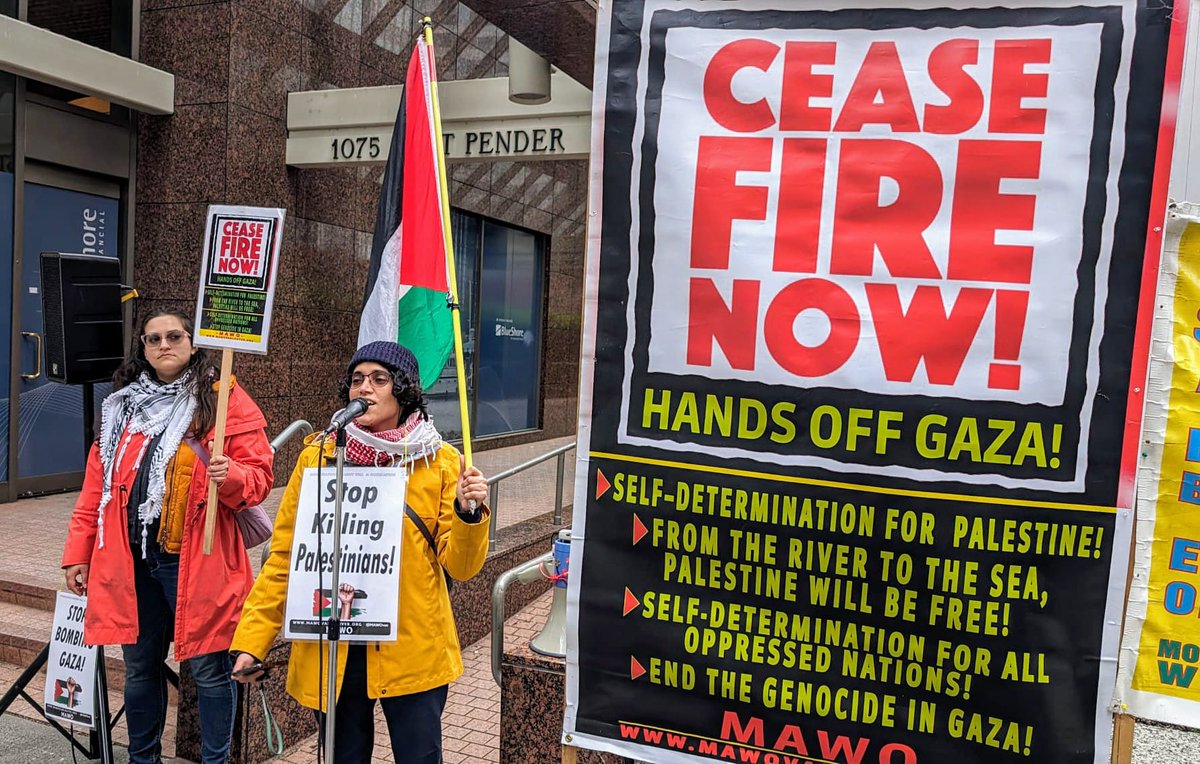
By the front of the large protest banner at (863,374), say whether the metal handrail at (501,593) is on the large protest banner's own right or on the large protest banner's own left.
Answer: on the large protest banner's own right

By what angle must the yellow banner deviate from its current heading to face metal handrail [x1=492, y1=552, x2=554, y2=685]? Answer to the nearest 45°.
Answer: approximately 90° to its right

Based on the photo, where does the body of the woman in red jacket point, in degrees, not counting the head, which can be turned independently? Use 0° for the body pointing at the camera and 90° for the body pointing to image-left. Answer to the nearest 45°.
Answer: approximately 0°

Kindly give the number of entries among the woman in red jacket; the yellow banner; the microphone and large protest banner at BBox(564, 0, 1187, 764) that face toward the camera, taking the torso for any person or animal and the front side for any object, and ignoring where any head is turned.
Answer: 3

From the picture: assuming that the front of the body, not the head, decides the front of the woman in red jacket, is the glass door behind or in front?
behind

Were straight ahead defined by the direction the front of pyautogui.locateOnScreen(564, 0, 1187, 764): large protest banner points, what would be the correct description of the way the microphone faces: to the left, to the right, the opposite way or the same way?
the opposite way

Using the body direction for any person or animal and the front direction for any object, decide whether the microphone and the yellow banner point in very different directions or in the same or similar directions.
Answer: very different directions

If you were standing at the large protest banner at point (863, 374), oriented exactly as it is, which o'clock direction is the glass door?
The glass door is roughly at 4 o'clock from the large protest banner.

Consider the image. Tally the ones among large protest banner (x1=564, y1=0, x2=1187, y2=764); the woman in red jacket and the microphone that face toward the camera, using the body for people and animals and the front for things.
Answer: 2

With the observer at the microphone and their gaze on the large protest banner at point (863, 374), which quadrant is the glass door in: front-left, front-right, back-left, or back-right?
back-left
